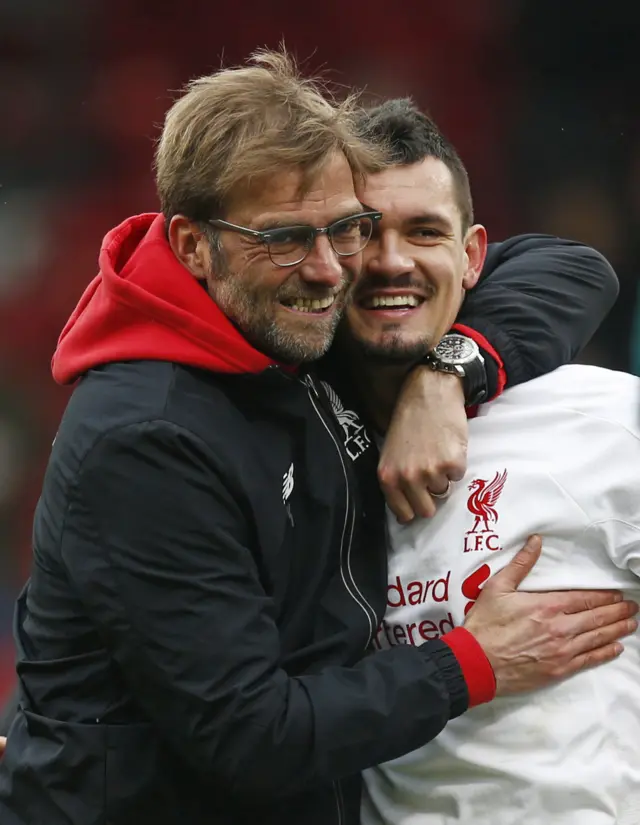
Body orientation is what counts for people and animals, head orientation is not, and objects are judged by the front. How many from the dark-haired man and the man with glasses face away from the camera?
0

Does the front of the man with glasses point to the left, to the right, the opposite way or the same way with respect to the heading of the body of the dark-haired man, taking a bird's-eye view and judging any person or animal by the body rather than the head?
to the left

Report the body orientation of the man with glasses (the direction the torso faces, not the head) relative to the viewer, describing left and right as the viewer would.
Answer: facing the viewer and to the right of the viewer

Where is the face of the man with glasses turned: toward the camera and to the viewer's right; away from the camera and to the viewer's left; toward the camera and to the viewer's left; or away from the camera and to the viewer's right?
toward the camera and to the viewer's right

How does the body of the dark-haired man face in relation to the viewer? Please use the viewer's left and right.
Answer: facing the viewer and to the left of the viewer
